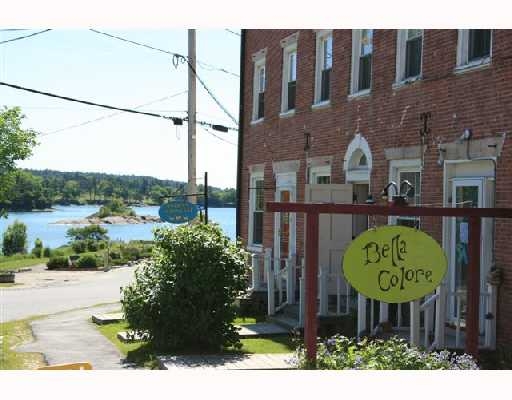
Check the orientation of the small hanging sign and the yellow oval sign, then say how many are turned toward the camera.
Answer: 2

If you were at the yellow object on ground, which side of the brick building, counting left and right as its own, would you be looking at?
front

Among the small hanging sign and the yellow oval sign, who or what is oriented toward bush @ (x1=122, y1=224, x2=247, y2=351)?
the small hanging sign

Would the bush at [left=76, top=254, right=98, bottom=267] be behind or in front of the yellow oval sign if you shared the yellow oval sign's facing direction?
behind

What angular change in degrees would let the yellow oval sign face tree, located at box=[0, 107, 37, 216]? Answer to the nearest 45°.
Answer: approximately 135° to its right

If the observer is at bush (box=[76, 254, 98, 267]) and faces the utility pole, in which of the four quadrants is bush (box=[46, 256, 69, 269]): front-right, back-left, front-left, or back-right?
back-right

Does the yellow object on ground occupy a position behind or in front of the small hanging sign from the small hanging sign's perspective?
in front

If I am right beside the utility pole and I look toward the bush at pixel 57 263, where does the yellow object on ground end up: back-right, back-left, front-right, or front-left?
back-left

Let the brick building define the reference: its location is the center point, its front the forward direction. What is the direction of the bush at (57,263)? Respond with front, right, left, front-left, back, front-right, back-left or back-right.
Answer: right
